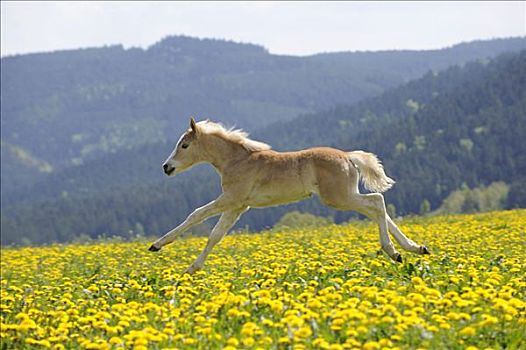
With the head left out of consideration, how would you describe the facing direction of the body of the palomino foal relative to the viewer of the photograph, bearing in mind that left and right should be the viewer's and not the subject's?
facing to the left of the viewer
